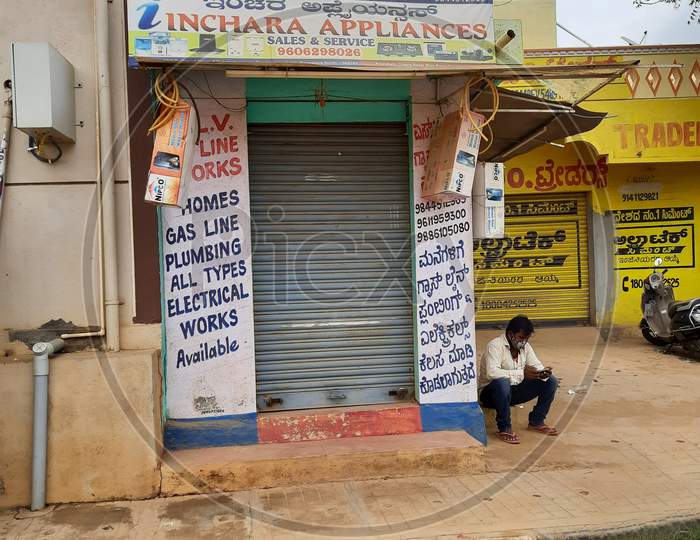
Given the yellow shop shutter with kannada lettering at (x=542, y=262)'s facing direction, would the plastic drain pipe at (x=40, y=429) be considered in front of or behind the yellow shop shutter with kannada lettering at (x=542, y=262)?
in front

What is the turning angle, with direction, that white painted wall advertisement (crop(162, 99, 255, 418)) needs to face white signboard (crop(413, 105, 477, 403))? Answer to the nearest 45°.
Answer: approximately 90° to its left

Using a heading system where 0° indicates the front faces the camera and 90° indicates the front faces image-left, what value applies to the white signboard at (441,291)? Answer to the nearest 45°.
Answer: approximately 0°

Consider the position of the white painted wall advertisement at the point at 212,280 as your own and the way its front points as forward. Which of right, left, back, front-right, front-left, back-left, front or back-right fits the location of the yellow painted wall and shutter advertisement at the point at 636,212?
back-left

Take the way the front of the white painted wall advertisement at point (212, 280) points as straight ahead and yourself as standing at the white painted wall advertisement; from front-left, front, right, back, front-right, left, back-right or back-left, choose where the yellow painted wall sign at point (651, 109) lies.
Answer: back-left

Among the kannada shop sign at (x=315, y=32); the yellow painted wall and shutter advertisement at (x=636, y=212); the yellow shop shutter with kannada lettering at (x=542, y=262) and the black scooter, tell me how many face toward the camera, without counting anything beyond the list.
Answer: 3

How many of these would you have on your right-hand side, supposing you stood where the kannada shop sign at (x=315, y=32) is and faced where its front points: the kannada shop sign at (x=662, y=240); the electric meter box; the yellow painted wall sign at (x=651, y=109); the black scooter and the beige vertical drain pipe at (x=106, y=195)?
2

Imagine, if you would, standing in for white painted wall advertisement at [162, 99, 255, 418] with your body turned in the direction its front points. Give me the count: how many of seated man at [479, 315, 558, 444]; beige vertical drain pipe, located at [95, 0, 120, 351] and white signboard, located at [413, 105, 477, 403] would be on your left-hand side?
2

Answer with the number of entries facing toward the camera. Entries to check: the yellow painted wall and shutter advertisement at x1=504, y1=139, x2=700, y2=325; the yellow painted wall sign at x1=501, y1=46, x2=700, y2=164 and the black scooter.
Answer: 2

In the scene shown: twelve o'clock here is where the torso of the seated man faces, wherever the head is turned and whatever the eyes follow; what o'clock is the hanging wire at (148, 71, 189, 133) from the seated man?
The hanging wire is roughly at 3 o'clock from the seated man.
